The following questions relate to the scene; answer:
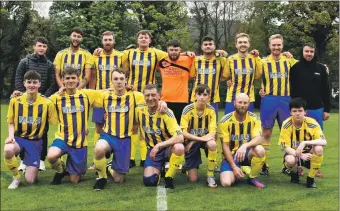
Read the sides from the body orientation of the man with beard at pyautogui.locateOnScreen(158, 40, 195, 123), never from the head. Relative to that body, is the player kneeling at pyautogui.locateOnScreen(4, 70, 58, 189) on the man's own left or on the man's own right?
on the man's own right

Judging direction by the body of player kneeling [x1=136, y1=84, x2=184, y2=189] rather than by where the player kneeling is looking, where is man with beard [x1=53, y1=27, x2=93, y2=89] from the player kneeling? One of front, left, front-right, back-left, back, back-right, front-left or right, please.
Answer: back-right

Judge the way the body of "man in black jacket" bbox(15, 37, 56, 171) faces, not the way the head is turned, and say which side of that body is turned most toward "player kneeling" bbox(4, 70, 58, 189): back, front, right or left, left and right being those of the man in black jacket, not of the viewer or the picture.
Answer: front

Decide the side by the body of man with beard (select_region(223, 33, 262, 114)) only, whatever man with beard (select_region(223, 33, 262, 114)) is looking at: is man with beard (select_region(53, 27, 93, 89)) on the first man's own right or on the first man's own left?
on the first man's own right

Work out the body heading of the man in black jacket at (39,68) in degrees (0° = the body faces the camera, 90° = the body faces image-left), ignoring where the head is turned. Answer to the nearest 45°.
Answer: approximately 0°

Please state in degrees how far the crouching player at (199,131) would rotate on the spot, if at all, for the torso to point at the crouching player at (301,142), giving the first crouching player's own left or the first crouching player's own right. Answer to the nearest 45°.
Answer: approximately 90° to the first crouching player's own left

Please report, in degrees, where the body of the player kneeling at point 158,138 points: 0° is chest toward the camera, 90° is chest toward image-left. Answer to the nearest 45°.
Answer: approximately 0°

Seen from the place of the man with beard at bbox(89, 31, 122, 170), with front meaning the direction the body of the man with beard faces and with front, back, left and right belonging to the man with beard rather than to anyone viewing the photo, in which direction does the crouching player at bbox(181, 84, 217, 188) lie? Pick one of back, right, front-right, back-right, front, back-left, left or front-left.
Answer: front-left

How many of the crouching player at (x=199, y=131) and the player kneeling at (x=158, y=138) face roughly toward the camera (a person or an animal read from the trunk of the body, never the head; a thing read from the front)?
2
